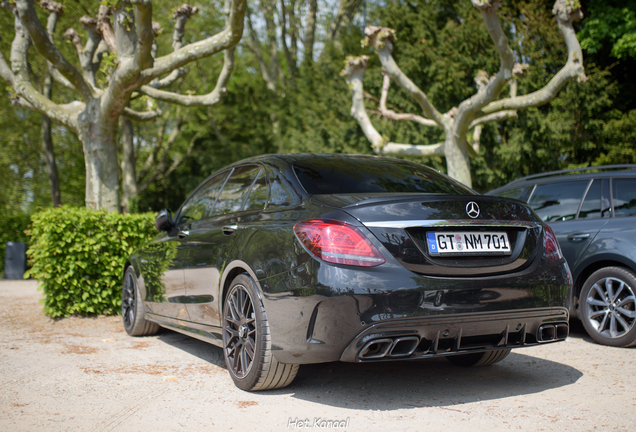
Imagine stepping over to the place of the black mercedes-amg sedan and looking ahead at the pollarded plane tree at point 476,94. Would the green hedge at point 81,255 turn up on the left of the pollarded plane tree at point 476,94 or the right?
left

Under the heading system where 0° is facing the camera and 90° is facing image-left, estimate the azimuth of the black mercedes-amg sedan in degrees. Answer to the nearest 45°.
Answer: approximately 135°

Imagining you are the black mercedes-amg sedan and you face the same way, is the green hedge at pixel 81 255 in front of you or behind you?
in front

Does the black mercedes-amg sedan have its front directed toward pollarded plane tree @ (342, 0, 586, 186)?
no

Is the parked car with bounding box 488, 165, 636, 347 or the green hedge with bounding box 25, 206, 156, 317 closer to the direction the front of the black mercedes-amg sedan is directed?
the green hedge

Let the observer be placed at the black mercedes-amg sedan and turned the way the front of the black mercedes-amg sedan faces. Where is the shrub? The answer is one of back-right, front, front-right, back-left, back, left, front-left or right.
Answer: front

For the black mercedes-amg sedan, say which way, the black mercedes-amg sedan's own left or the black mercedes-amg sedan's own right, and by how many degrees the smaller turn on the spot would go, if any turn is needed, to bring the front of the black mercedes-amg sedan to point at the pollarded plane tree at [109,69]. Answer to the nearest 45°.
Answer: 0° — it already faces it

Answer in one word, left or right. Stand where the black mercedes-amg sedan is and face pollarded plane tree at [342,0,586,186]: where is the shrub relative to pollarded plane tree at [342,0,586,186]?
left

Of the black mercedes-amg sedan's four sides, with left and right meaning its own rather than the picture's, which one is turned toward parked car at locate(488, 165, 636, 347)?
right

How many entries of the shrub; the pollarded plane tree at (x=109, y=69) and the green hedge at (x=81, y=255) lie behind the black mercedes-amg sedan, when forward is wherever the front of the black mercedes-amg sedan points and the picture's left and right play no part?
0

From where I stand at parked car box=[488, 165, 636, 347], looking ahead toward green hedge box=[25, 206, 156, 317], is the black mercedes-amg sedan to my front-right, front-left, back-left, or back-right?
front-left
